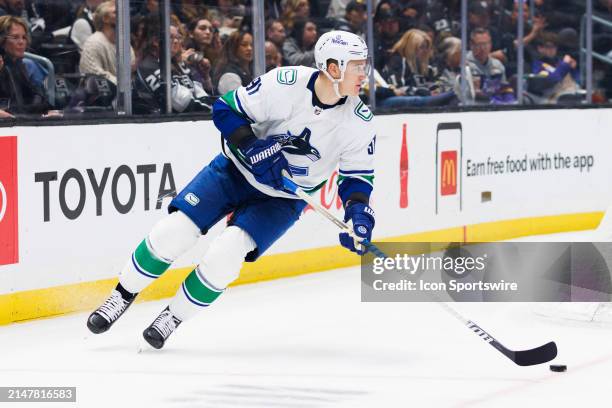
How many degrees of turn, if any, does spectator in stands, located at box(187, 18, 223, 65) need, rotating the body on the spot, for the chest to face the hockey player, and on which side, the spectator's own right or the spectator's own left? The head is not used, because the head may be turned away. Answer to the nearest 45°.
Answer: approximately 45° to the spectator's own right

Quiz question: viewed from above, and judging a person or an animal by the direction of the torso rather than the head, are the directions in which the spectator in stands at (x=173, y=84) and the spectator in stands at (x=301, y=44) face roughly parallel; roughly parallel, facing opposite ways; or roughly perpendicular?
roughly parallel

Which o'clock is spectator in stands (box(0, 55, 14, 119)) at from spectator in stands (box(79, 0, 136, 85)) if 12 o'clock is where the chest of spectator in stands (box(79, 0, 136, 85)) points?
spectator in stands (box(0, 55, 14, 119)) is roughly at 3 o'clock from spectator in stands (box(79, 0, 136, 85)).

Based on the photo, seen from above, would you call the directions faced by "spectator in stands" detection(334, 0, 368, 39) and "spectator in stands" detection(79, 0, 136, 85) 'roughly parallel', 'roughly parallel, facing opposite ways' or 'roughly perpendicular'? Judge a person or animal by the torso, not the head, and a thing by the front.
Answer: roughly parallel

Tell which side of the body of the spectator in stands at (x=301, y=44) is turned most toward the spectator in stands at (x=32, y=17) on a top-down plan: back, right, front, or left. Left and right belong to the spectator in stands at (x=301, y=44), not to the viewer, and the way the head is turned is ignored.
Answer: right

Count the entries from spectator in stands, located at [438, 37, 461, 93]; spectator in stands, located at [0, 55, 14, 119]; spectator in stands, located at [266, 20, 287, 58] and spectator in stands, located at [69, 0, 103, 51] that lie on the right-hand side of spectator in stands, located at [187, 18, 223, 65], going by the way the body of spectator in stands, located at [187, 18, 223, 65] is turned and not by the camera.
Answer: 2

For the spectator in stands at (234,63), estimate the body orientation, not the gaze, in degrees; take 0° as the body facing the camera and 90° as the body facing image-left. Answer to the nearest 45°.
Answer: approximately 315°

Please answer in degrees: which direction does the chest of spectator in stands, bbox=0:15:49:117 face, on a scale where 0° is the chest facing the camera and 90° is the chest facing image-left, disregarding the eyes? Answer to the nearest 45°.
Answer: approximately 315°

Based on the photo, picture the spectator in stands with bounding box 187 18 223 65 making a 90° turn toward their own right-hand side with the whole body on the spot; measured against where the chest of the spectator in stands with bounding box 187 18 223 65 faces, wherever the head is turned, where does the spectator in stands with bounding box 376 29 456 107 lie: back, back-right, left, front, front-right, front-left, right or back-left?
back

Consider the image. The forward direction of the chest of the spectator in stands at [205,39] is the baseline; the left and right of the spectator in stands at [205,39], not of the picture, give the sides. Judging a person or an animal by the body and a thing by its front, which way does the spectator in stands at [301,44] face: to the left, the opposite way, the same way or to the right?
the same way

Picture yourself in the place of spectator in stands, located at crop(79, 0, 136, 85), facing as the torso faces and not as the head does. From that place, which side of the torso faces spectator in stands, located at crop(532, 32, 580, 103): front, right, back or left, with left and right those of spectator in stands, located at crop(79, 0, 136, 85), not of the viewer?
left

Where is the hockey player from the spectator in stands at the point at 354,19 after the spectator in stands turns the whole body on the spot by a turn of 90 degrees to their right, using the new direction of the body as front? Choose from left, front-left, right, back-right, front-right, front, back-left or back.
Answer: front-left

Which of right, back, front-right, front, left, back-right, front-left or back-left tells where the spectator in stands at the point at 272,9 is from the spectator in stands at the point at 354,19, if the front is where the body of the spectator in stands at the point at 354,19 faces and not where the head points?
right

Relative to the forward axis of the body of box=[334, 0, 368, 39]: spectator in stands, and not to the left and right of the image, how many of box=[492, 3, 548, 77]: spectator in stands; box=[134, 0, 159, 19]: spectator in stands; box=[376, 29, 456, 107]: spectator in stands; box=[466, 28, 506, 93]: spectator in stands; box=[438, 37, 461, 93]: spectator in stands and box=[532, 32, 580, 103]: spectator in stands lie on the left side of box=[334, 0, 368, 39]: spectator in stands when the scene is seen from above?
5

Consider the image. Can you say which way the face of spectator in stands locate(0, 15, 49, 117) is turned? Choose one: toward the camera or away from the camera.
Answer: toward the camera

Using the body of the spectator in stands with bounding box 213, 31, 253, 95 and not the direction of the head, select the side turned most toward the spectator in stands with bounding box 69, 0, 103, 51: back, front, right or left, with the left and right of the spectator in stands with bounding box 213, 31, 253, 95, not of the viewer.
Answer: right

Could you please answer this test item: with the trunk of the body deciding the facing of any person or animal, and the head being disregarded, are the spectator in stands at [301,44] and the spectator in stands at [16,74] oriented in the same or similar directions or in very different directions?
same or similar directions

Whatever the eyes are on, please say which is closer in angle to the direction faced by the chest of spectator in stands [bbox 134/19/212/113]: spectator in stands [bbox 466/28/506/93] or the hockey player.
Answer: the hockey player

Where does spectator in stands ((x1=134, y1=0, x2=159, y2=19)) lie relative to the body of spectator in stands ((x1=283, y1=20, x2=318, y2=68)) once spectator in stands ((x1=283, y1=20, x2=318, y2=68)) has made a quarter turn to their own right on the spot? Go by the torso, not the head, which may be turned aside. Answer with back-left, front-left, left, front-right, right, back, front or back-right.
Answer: front

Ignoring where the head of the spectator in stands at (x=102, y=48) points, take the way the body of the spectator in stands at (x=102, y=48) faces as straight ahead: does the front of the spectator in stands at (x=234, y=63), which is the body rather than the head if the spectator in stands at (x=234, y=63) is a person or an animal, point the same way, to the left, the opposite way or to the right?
the same way

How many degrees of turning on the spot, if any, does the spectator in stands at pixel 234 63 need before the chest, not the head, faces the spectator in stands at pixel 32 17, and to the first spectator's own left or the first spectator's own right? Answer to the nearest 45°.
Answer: approximately 90° to the first spectator's own right
